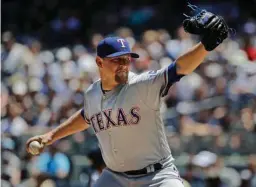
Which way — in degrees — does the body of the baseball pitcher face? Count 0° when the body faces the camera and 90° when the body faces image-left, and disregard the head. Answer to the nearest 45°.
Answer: approximately 0°
